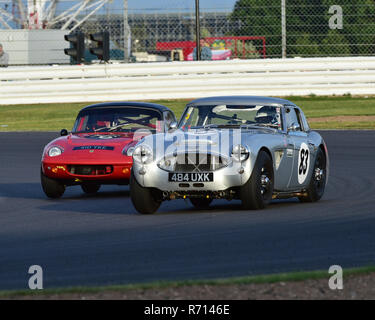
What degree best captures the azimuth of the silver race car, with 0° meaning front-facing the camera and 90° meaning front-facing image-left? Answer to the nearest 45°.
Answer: approximately 45°

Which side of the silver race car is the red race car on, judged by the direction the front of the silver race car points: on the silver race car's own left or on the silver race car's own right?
on the silver race car's own right

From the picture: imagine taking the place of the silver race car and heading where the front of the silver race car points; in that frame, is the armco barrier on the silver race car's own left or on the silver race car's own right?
on the silver race car's own right

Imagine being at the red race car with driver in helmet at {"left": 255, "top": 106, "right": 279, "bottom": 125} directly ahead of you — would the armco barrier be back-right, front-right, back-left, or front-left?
back-left
